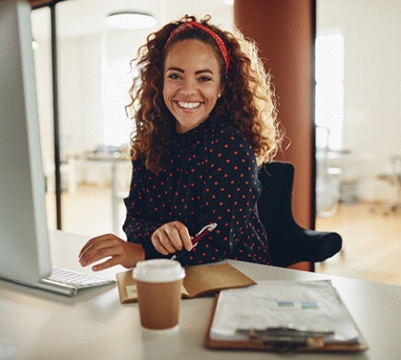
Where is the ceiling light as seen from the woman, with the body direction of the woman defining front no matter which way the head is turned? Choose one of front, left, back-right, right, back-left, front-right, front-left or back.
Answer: back-right

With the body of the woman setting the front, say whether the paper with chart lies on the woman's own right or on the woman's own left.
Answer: on the woman's own left

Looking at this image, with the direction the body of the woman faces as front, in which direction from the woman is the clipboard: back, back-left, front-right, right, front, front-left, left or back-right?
front-left

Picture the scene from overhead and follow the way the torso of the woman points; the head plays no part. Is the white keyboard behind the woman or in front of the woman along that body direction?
in front

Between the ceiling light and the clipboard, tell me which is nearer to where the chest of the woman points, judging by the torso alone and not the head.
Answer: the clipboard

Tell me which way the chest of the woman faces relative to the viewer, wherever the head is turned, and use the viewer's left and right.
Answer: facing the viewer and to the left of the viewer

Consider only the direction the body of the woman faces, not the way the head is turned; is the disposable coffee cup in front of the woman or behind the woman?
in front
